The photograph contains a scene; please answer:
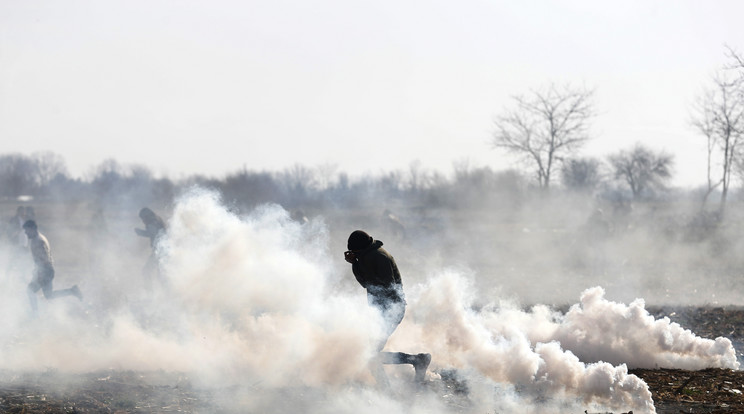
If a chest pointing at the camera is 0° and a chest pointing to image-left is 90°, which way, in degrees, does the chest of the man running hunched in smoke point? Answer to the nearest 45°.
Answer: approximately 90°

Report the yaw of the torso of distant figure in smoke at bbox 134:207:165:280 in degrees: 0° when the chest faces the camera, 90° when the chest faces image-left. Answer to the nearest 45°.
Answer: approximately 90°

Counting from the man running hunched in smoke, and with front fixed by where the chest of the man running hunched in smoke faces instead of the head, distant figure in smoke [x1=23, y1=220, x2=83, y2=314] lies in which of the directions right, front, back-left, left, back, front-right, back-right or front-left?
front-right

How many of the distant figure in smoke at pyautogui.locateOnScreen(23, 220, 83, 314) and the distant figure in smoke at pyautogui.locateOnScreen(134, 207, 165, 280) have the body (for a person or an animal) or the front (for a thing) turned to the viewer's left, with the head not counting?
2

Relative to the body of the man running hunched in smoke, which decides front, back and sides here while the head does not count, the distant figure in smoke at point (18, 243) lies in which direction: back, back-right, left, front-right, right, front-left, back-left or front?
front-right

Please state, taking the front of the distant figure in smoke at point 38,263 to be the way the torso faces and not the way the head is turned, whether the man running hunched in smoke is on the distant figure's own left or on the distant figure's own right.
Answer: on the distant figure's own left

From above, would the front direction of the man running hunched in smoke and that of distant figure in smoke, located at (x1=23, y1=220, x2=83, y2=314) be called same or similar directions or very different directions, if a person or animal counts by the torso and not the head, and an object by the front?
same or similar directions

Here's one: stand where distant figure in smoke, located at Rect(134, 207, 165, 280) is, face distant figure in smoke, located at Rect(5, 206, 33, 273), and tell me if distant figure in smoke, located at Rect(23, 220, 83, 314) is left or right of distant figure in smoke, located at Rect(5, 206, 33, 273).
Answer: left

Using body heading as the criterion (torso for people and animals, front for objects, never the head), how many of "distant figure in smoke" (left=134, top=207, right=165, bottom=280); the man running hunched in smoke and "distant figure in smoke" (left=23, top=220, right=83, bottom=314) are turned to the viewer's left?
3

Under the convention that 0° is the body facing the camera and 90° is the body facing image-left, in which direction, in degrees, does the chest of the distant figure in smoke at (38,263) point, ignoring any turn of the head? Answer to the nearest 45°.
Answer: approximately 90°

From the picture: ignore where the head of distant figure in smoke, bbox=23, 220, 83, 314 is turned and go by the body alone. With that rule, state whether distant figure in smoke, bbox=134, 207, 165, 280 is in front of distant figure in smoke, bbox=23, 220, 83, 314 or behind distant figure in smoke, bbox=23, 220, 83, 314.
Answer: behind

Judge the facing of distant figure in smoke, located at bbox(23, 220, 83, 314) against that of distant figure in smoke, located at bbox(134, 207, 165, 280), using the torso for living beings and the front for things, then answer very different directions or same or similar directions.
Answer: same or similar directions

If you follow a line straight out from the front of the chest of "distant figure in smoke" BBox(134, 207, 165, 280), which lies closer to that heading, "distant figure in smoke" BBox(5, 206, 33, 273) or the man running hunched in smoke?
the distant figure in smoke

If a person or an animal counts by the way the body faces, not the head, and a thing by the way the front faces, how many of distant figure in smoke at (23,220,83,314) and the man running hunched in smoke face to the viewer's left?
2
